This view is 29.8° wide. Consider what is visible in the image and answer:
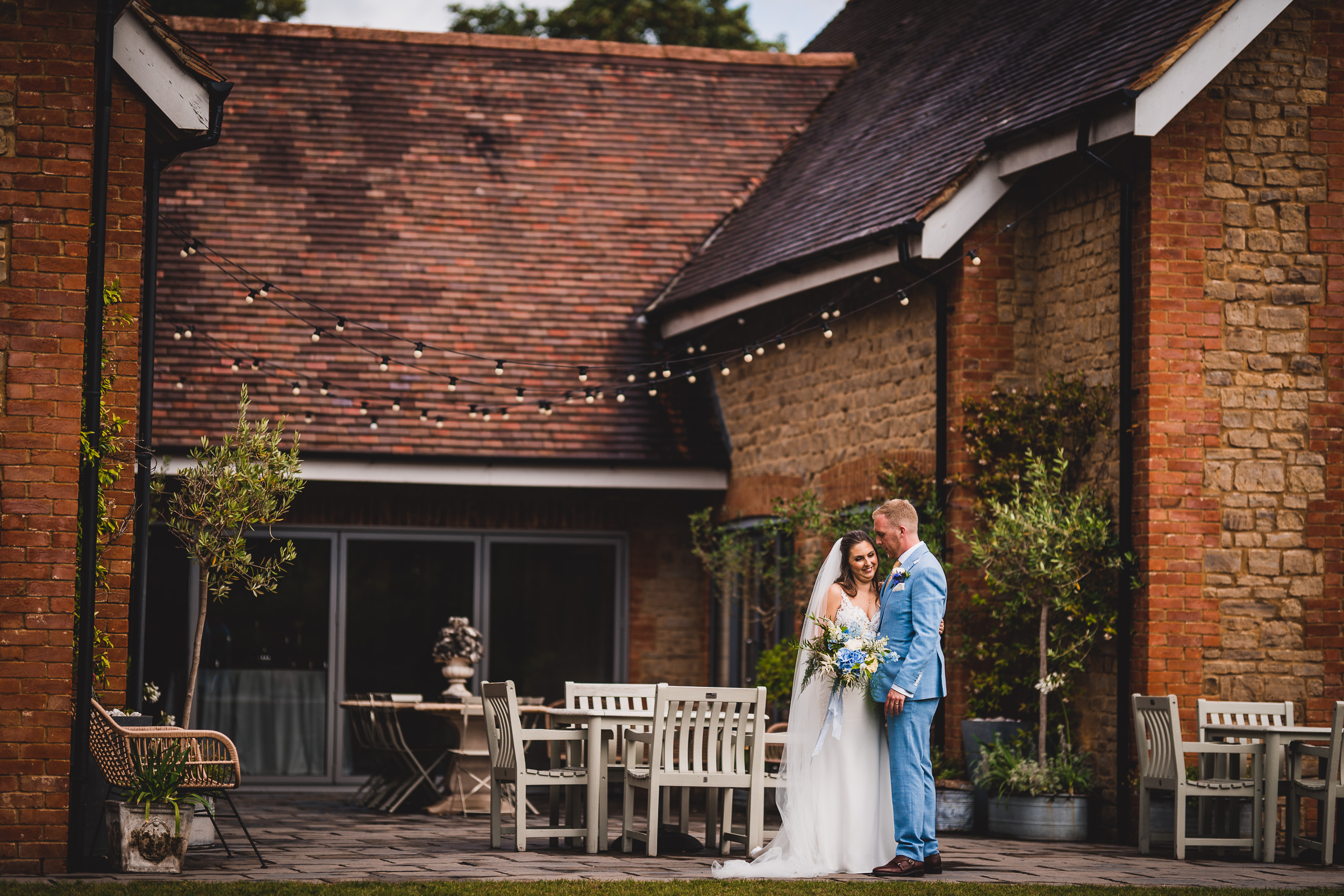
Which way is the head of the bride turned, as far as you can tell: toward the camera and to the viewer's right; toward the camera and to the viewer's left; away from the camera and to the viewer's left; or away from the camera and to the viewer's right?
toward the camera and to the viewer's right

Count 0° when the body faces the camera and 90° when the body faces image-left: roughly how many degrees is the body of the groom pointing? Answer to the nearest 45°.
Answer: approximately 90°

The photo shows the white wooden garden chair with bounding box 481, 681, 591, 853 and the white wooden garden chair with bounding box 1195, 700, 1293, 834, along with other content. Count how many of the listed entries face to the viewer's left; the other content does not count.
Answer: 0

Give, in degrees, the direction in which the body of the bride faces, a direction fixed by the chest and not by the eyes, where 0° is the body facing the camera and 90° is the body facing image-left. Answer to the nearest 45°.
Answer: approximately 315°

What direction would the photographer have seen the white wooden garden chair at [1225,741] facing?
facing the viewer

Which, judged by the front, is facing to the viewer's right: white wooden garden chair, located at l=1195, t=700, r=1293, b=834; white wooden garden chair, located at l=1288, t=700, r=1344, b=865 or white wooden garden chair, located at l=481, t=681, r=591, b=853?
white wooden garden chair, located at l=481, t=681, r=591, b=853

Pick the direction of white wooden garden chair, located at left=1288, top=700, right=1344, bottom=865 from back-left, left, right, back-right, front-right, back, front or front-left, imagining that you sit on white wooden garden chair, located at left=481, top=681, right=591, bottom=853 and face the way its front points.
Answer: front

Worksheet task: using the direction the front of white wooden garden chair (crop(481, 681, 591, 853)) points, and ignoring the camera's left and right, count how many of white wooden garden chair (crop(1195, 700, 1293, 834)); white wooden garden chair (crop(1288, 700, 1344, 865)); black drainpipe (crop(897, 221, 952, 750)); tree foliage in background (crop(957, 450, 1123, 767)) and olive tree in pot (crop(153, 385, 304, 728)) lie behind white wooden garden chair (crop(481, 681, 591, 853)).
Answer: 1

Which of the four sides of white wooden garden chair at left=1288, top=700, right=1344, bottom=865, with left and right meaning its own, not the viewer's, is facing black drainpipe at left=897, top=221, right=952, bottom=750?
front

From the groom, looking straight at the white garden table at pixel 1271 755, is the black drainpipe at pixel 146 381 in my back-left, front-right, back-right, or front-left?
back-left

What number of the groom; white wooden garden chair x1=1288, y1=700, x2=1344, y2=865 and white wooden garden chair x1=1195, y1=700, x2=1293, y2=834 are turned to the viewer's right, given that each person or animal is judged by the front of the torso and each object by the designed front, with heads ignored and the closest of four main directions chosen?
0
